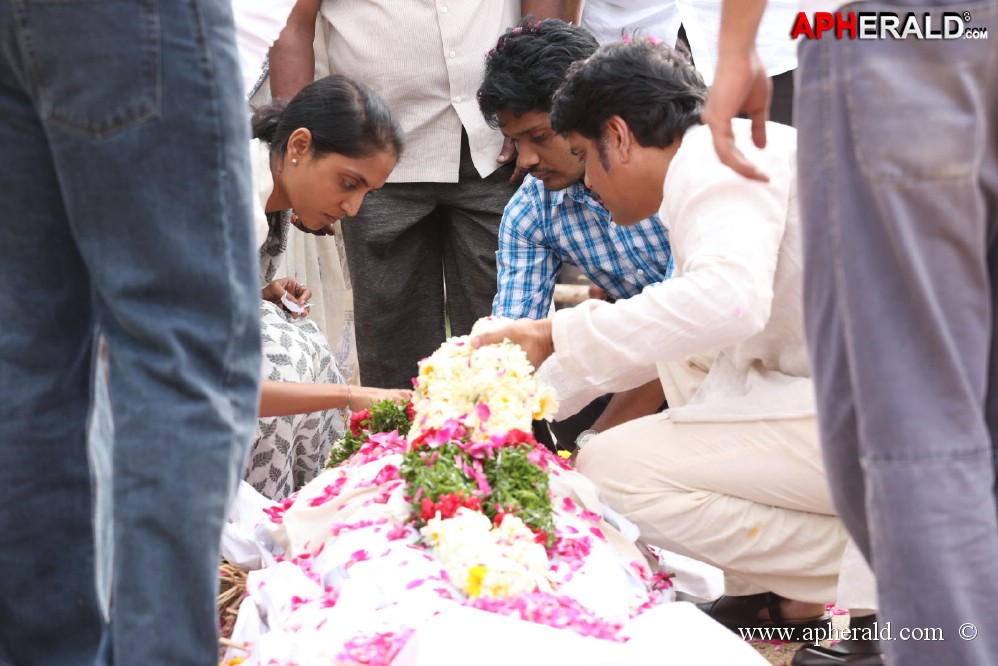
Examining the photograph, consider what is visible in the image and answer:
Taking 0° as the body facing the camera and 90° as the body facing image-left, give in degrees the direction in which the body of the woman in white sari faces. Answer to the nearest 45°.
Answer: approximately 270°

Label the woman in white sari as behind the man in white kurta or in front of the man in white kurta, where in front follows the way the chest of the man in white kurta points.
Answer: in front

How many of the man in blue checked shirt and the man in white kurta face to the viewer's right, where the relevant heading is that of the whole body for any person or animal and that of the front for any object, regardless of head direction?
0

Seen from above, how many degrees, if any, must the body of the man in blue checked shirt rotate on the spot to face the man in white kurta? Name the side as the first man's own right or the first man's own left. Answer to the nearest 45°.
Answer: approximately 45° to the first man's own left

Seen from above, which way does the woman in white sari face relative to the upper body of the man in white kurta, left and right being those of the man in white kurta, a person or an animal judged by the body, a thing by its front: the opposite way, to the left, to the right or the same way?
the opposite way

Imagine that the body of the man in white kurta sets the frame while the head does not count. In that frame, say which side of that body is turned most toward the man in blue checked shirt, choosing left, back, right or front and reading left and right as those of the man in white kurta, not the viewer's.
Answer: right

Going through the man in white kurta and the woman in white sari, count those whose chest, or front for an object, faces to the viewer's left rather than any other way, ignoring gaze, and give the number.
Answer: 1

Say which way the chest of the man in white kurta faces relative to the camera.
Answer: to the viewer's left

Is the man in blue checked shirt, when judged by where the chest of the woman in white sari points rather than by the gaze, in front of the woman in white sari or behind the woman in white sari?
in front

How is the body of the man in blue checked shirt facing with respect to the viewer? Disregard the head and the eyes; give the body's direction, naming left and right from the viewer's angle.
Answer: facing the viewer and to the left of the viewer
